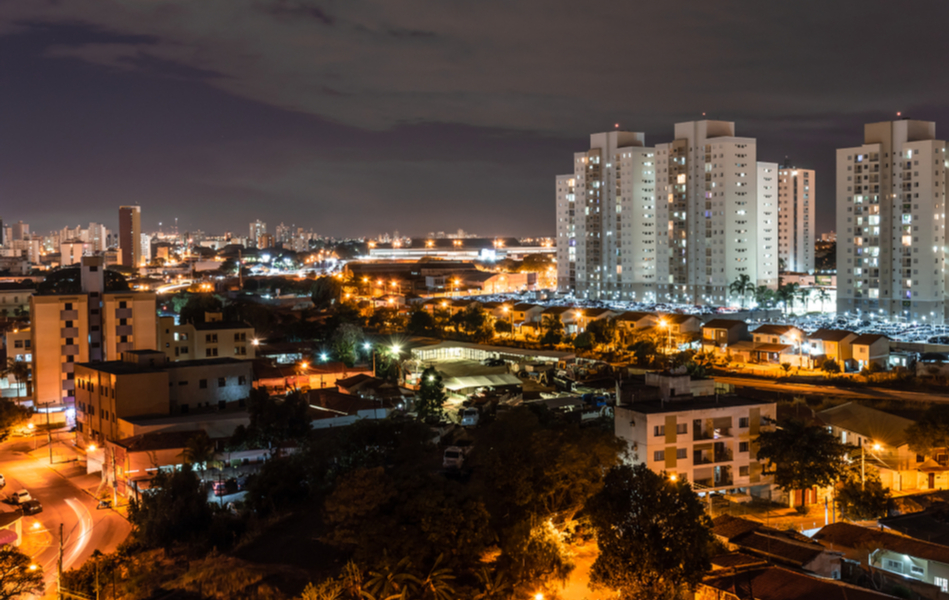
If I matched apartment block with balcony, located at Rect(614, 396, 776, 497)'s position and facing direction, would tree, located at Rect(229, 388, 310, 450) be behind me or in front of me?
behind

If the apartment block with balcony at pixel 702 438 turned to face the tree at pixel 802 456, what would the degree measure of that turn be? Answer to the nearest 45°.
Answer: approximately 45° to its left

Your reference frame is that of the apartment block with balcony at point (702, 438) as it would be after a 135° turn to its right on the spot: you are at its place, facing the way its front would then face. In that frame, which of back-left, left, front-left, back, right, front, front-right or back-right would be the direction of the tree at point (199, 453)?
front

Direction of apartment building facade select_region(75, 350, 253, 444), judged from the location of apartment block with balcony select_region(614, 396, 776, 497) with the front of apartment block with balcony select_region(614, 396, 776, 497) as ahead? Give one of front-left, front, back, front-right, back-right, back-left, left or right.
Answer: back-right

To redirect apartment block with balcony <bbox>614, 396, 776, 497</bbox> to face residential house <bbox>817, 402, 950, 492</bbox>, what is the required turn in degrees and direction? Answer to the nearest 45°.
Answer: approximately 90° to its left

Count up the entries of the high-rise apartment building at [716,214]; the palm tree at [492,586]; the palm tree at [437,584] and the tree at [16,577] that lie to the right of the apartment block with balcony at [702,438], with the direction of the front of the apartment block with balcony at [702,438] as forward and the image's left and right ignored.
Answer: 3

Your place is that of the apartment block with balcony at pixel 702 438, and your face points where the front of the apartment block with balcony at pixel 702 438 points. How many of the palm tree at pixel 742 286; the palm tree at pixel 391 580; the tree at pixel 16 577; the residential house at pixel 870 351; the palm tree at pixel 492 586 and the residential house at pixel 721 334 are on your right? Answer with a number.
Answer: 3

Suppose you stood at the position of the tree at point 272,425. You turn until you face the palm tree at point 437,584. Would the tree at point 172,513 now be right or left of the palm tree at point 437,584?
right

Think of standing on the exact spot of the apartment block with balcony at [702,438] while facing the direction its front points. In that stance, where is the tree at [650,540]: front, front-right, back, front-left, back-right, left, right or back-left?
front-right

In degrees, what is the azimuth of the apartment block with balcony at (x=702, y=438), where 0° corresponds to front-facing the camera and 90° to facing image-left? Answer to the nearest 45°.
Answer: approximately 315°

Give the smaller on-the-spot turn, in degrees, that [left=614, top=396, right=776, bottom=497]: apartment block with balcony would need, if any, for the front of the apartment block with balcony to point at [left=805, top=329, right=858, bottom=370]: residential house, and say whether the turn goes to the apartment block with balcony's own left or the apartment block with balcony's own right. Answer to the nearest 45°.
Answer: approximately 135° to the apartment block with balcony's own left

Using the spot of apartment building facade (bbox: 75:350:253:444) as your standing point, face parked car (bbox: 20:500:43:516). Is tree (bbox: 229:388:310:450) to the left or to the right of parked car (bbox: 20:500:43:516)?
left

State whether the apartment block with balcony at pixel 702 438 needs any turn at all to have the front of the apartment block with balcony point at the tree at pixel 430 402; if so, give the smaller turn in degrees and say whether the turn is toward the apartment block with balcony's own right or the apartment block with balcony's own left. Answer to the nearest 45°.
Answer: approximately 180°

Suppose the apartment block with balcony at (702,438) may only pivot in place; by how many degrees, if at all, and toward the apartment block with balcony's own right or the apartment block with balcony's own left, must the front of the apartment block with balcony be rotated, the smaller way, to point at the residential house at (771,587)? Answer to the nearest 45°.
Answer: approximately 45° to the apartment block with balcony's own right

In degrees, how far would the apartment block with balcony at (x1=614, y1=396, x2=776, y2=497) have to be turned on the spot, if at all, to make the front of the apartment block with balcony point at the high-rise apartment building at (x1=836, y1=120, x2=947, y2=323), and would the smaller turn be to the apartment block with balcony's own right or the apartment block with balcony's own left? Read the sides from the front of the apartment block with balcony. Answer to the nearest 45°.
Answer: approximately 135° to the apartment block with balcony's own left

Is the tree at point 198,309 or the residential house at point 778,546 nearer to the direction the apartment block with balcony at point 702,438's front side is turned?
the residential house

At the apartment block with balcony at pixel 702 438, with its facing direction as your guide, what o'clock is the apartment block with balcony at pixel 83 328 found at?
the apartment block with balcony at pixel 83 328 is roughly at 5 o'clock from the apartment block with balcony at pixel 702 438.
